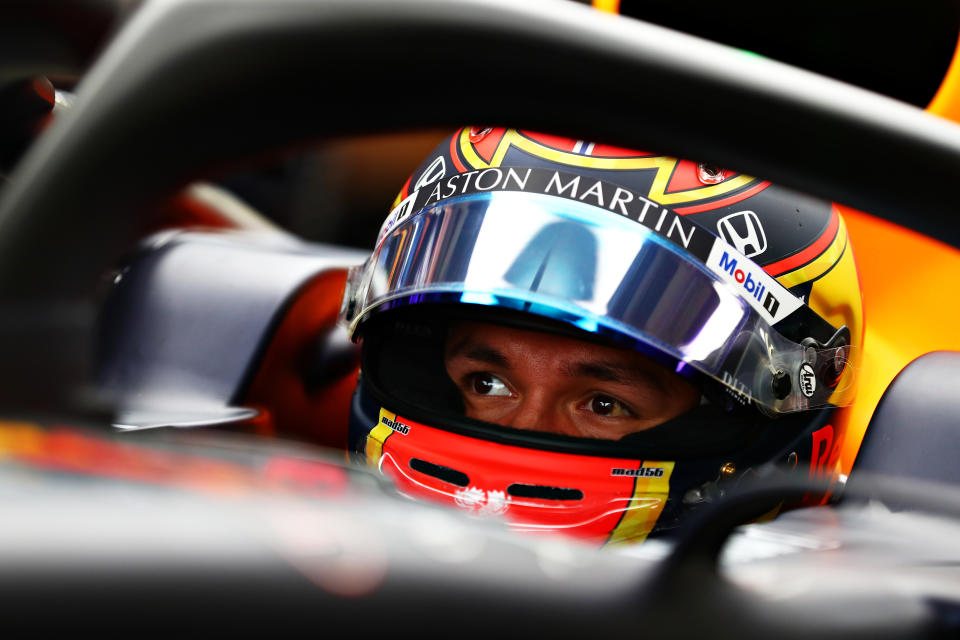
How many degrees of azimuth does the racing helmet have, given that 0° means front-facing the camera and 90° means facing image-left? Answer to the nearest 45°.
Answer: approximately 45°
